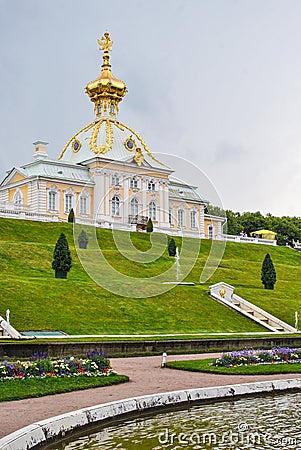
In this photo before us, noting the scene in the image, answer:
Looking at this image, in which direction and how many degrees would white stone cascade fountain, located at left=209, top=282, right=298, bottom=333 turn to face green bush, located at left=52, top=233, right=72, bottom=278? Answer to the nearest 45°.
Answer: approximately 135° to its right

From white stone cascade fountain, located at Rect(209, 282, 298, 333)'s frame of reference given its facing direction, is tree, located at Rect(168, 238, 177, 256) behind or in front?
behind

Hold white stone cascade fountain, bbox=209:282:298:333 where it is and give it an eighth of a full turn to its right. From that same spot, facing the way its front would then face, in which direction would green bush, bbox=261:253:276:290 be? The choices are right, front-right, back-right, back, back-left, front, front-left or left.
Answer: back

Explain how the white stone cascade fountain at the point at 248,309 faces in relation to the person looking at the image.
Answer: facing the viewer and to the right of the viewer

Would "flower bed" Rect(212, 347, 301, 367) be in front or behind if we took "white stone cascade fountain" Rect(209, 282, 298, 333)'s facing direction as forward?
in front

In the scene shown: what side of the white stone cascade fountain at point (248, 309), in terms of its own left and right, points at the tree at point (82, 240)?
back

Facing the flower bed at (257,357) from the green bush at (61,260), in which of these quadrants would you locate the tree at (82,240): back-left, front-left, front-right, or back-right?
back-left
